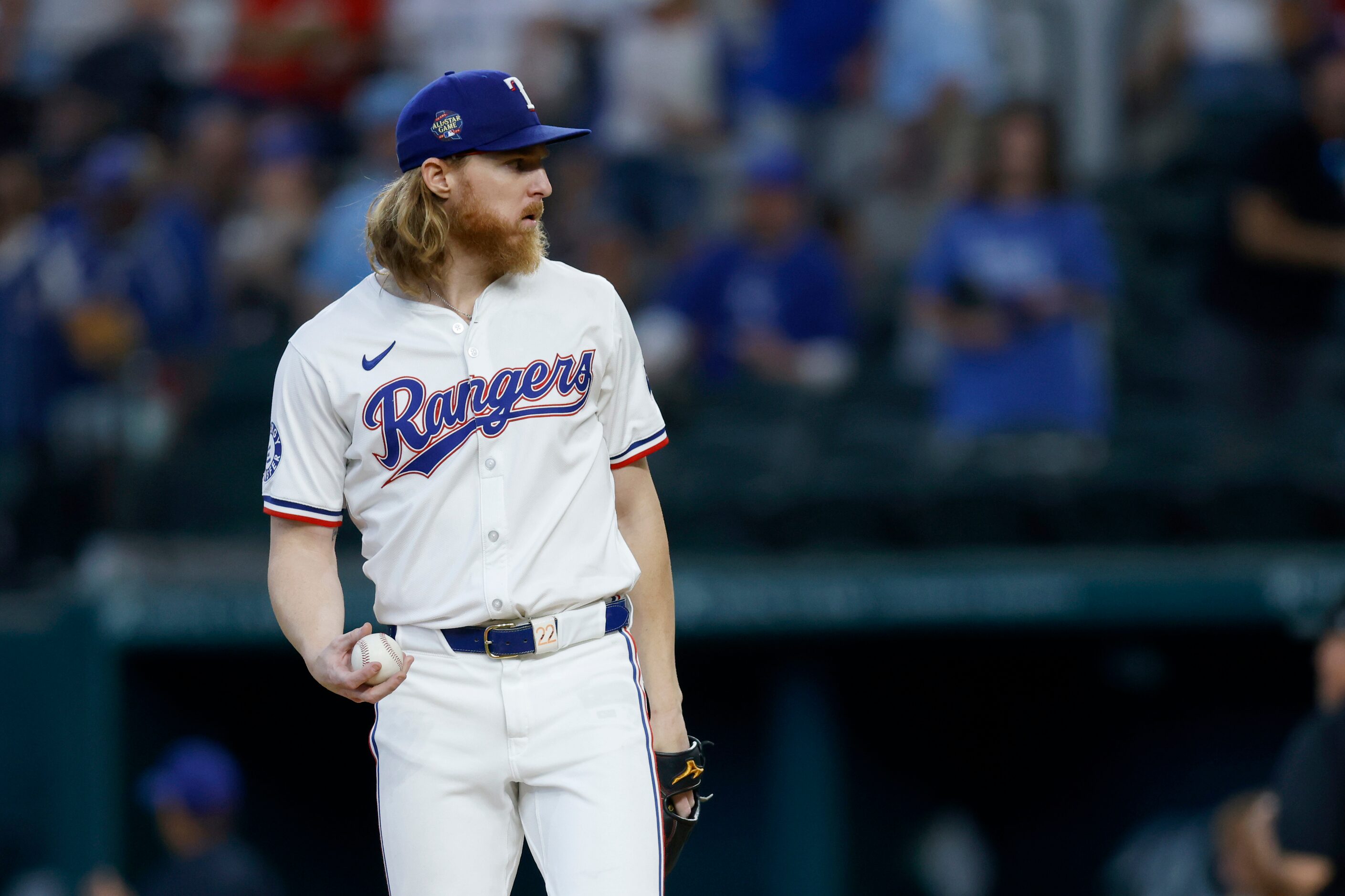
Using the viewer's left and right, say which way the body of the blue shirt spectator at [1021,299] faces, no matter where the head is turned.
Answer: facing the viewer

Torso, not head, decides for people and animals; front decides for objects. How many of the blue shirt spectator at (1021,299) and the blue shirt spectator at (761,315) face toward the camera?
2

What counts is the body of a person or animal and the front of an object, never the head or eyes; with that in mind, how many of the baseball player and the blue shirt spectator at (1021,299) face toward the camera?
2

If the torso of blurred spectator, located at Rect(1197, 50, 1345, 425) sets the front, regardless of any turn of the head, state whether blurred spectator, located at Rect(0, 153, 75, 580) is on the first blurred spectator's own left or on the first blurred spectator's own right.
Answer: on the first blurred spectator's own right

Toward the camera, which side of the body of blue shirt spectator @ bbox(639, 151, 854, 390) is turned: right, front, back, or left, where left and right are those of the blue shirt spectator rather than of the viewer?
front

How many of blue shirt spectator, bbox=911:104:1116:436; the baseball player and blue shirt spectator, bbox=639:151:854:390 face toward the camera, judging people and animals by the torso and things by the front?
3

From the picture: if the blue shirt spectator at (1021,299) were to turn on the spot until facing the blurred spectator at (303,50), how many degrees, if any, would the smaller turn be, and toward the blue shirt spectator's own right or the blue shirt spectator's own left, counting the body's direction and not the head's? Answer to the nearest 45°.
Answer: approximately 135° to the blue shirt spectator's own right

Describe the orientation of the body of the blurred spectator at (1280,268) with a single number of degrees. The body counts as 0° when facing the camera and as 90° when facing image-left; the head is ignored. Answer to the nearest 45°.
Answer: approximately 315°

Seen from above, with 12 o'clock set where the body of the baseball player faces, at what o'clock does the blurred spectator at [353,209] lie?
The blurred spectator is roughly at 6 o'clock from the baseball player.
